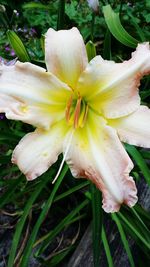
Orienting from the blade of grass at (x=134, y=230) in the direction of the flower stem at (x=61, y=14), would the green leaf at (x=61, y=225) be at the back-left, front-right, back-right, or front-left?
front-left

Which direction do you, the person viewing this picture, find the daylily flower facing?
facing the viewer
